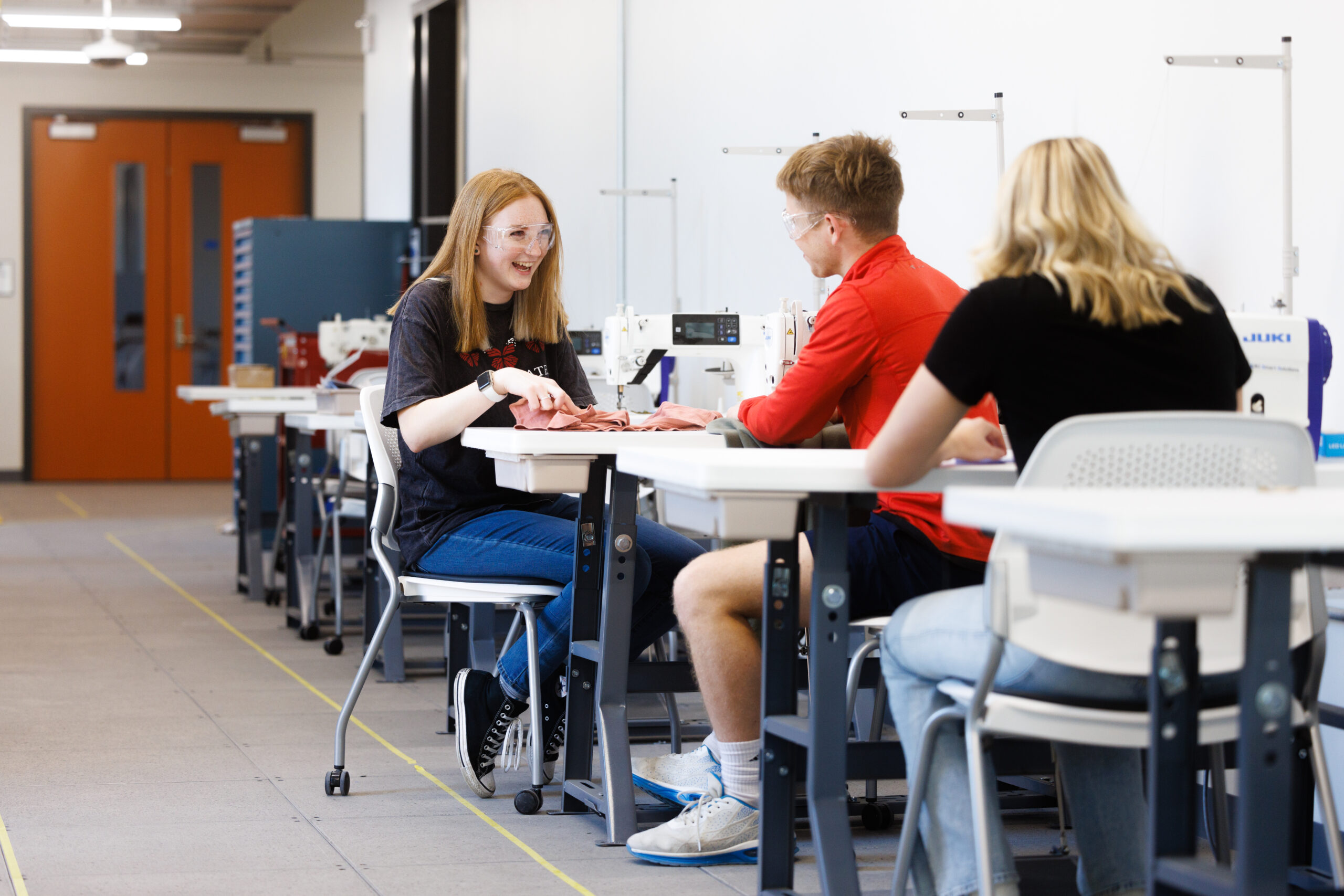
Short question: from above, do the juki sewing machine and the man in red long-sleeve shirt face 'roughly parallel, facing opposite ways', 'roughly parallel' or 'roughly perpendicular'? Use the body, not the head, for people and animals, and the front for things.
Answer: roughly perpendicular

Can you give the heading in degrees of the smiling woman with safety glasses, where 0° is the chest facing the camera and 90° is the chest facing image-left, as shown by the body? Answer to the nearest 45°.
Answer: approximately 315°

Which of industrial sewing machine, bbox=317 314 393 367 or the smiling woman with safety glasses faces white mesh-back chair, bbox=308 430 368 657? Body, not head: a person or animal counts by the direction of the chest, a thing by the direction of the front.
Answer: the industrial sewing machine

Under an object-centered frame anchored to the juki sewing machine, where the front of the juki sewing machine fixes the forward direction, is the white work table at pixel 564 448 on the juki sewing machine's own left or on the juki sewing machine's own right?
on the juki sewing machine's own right

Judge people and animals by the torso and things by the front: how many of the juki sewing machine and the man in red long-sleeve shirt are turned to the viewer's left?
1

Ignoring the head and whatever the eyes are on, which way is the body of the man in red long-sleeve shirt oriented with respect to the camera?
to the viewer's left

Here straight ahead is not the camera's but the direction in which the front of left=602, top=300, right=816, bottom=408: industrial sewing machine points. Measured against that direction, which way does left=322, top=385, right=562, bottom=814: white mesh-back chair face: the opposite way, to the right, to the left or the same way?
to the left

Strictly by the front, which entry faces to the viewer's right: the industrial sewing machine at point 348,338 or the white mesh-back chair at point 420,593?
the white mesh-back chair
